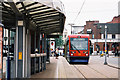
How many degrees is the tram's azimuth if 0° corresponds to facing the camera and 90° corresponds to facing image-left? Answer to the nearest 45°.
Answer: approximately 0°
